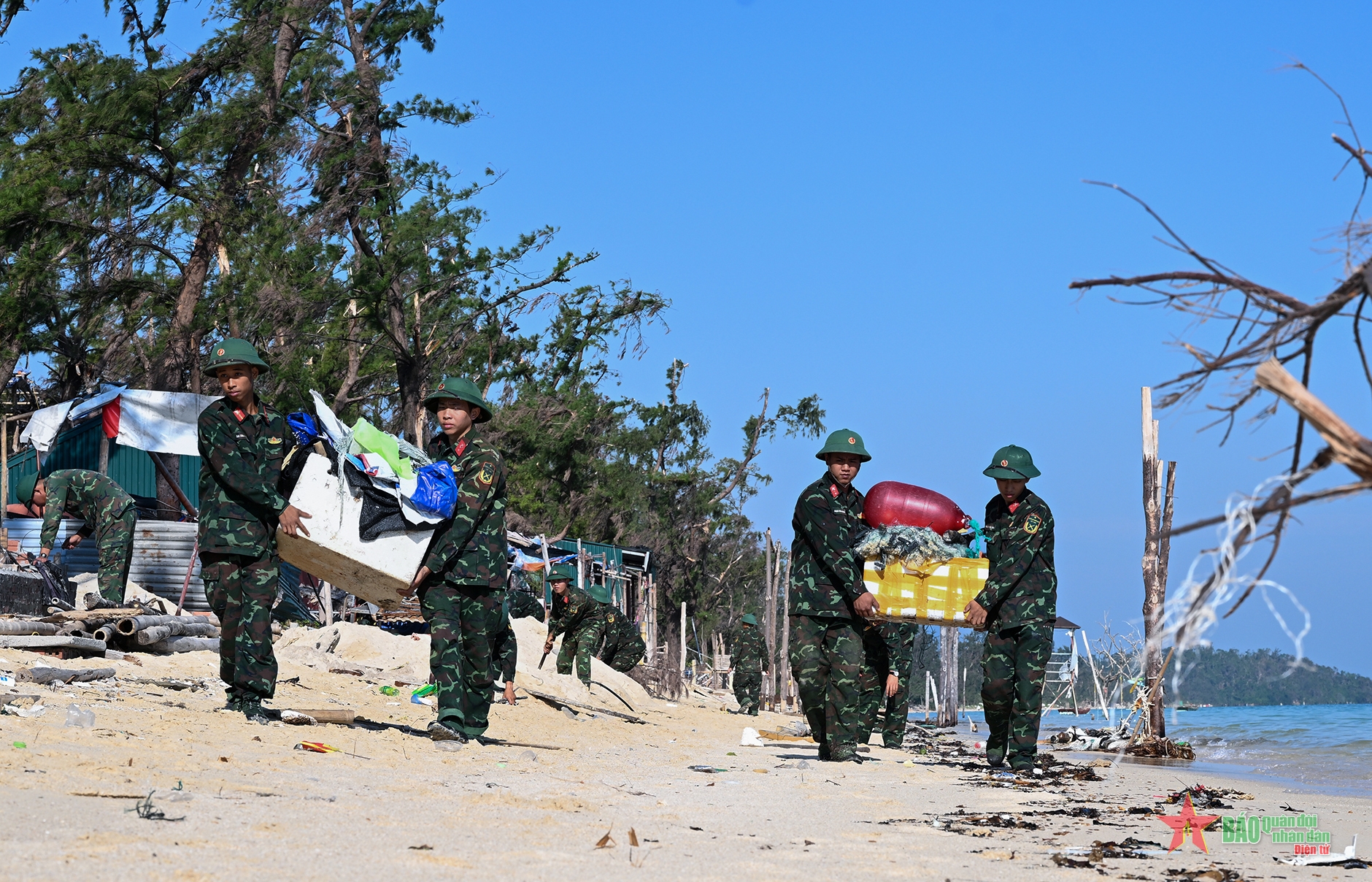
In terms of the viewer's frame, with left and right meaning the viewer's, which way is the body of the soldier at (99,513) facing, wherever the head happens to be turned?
facing to the left of the viewer

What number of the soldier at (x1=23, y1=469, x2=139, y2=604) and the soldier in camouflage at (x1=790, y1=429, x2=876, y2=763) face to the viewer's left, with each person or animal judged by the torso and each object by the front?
1

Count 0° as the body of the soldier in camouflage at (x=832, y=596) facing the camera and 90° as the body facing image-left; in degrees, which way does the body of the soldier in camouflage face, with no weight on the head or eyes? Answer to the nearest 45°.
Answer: approximately 315°

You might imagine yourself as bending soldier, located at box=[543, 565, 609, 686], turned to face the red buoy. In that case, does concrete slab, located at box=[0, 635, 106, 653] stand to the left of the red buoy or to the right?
right

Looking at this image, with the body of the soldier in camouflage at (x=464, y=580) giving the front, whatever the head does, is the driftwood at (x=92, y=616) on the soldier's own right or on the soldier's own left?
on the soldier's own right

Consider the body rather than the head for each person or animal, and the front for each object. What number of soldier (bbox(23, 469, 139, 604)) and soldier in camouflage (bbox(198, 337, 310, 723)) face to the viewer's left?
1

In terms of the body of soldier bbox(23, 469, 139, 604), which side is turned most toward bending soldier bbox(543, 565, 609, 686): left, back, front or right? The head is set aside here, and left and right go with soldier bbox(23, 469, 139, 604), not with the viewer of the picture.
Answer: back

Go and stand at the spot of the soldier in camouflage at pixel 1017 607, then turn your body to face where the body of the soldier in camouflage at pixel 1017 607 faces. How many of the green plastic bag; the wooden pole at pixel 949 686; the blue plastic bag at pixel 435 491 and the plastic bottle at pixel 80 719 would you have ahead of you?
3

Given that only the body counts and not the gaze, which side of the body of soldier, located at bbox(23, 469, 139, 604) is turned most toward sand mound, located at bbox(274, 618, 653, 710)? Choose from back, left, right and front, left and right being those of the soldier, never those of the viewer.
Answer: back
